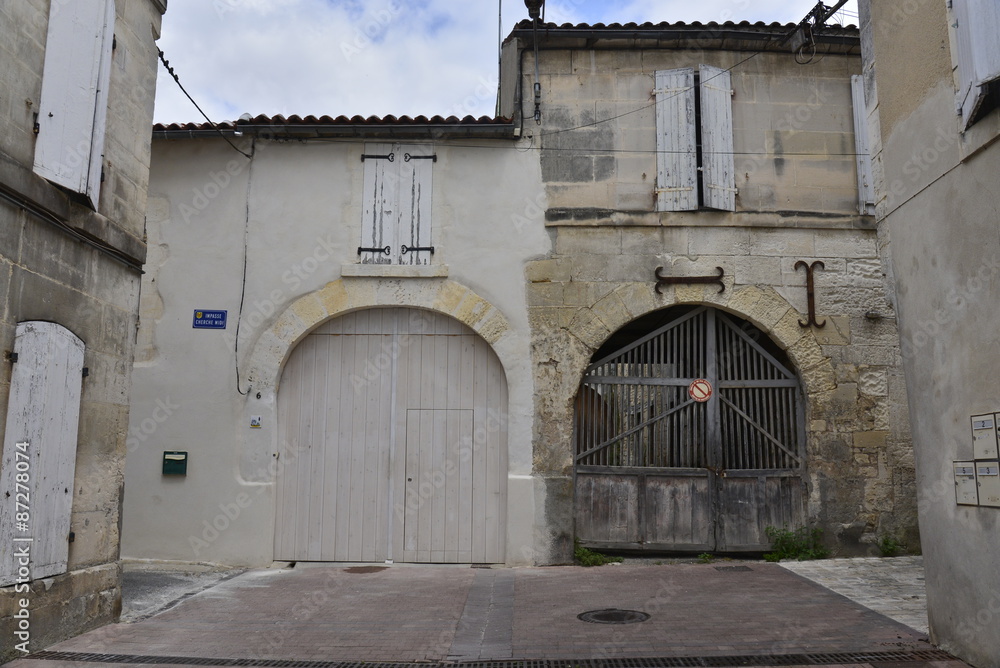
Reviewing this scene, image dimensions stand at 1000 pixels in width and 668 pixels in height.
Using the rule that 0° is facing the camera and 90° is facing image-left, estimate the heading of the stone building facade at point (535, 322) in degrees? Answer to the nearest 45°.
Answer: approximately 0°

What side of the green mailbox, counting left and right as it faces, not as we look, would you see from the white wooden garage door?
left

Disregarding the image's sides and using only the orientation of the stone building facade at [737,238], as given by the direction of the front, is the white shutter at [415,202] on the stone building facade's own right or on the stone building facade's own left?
on the stone building facade's own right

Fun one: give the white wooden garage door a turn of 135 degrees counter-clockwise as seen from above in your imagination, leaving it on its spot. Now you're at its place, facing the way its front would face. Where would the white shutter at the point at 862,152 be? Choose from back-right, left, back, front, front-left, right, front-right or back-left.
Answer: front-right

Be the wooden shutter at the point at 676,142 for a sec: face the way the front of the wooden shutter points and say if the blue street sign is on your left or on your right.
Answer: on your right

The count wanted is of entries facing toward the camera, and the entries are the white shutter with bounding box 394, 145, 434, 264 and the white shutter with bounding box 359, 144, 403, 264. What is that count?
2

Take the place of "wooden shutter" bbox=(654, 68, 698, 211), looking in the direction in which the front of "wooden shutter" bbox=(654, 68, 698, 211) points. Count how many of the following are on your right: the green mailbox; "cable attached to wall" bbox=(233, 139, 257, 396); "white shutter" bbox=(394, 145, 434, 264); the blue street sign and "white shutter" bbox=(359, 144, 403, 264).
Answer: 5

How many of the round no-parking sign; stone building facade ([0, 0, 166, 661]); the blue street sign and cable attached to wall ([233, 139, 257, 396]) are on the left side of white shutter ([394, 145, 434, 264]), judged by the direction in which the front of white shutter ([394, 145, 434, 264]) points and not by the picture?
1
